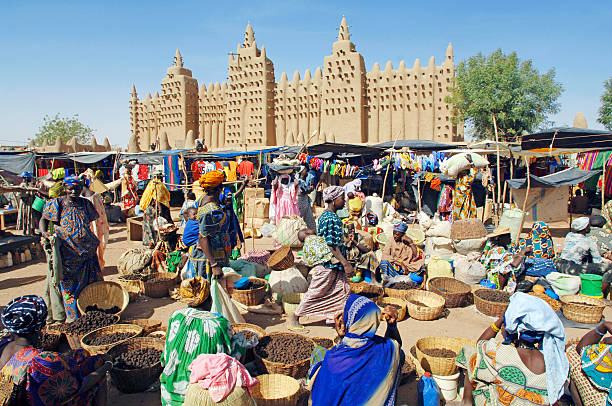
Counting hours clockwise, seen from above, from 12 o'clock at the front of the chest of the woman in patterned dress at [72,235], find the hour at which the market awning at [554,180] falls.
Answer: The market awning is roughly at 9 o'clock from the woman in patterned dress.

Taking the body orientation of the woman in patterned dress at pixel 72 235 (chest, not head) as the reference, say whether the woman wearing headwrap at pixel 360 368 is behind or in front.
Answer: in front

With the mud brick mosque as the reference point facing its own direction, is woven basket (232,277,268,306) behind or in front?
in front

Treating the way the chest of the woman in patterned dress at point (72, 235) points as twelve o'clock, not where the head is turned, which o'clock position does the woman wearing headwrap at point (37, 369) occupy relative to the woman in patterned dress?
The woman wearing headwrap is roughly at 12 o'clock from the woman in patterned dress.

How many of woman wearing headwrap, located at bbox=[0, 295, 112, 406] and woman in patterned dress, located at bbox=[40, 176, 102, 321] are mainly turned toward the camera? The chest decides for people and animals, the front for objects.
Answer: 1

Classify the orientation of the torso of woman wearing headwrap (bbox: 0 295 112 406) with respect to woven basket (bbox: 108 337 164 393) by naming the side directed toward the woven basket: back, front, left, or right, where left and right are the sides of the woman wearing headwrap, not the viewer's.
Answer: right

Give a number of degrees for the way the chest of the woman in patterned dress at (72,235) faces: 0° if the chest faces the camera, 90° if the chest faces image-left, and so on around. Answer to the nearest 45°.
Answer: approximately 0°

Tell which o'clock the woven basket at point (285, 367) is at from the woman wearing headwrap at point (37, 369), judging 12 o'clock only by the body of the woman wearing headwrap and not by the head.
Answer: The woven basket is roughly at 1 o'clock from the woman wearing headwrap.

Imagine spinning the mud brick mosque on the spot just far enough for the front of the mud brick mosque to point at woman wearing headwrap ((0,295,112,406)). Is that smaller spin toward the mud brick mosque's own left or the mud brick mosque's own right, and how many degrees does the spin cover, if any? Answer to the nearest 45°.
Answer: approximately 45° to the mud brick mosque's own left

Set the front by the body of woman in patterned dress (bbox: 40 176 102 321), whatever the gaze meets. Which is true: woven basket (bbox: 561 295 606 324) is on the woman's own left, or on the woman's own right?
on the woman's own left

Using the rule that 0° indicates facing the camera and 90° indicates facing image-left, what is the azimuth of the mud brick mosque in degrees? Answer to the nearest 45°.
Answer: approximately 45°

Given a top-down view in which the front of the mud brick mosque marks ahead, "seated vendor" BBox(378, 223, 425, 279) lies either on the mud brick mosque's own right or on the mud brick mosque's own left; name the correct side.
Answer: on the mud brick mosque's own left

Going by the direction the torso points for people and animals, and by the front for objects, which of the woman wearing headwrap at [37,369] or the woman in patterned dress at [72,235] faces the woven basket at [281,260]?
the woman wearing headwrap

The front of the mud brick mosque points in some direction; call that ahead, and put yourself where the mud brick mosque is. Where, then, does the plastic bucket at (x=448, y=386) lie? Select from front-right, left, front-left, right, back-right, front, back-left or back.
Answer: front-left
